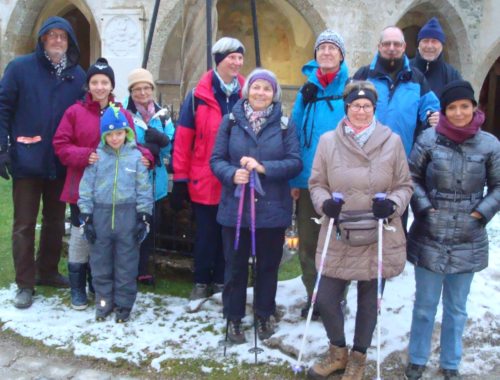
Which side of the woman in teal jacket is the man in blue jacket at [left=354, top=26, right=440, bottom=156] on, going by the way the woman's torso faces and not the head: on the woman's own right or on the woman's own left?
on the woman's own left

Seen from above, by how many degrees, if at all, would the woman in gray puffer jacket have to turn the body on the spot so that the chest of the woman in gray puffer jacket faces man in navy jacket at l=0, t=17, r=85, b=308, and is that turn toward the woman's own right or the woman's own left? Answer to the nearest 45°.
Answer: approximately 90° to the woman's own right

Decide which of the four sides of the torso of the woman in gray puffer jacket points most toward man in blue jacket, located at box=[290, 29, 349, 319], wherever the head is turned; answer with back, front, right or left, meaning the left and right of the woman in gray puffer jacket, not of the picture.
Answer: right

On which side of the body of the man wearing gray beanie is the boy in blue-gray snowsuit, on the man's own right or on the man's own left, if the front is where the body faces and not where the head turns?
on the man's own right

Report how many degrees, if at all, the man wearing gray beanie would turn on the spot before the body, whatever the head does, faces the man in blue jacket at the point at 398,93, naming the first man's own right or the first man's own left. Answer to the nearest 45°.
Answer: approximately 45° to the first man's own left

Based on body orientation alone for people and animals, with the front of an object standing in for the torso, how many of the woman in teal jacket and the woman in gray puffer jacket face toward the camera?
2

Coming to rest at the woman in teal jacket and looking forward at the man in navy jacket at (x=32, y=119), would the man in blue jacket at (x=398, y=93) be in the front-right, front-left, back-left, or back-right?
back-left

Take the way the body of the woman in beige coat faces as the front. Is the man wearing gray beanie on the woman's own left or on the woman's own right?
on the woman's own right

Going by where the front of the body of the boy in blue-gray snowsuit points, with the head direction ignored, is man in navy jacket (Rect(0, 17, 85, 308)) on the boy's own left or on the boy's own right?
on the boy's own right

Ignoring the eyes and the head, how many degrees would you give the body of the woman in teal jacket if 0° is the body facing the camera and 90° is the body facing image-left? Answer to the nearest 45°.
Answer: approximately 0°
